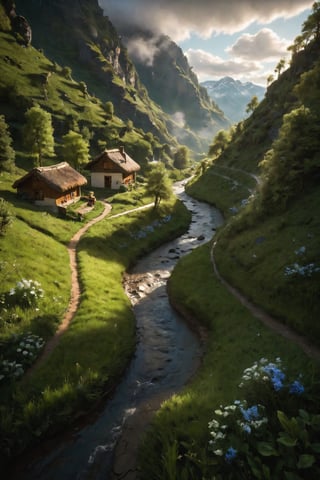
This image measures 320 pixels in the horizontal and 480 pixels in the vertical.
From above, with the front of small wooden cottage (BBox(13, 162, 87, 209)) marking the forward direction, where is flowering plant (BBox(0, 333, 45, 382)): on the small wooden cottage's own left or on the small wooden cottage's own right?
on the small wooden cottage's own right

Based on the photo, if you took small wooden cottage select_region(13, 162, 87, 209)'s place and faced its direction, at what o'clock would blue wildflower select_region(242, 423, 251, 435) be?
The blue wildflower is roughly at 1 o'clock from the small wooden cottage.

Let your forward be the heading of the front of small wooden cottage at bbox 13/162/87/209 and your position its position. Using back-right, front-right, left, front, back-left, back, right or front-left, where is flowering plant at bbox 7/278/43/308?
front-right

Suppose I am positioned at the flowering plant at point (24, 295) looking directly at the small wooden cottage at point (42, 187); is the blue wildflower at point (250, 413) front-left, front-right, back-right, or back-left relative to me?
back-right

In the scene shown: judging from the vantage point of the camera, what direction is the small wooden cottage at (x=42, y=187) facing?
facing the viewer and to the right of the viewer

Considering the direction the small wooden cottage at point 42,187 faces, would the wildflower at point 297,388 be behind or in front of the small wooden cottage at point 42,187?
in front

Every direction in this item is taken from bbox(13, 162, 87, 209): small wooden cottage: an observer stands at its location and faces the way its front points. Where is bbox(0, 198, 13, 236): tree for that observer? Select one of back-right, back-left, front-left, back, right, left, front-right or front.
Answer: front-right

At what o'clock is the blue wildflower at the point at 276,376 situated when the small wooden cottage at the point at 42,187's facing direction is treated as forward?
The blue wildflower is roughly at 1 o'clock from the small wooden cottage.

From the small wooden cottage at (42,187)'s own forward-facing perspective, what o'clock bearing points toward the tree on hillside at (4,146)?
The tree on hillside is roughly at 6 o'clock from the small wooden cottage.

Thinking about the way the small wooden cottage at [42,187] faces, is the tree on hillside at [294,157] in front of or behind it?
in front

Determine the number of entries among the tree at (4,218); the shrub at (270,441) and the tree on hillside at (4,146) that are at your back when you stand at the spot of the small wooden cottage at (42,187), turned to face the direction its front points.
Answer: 1
